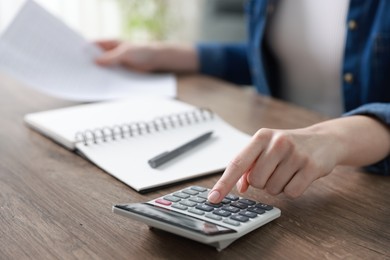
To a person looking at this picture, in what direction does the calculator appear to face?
facing away from the viewer and to the right of the viewer
